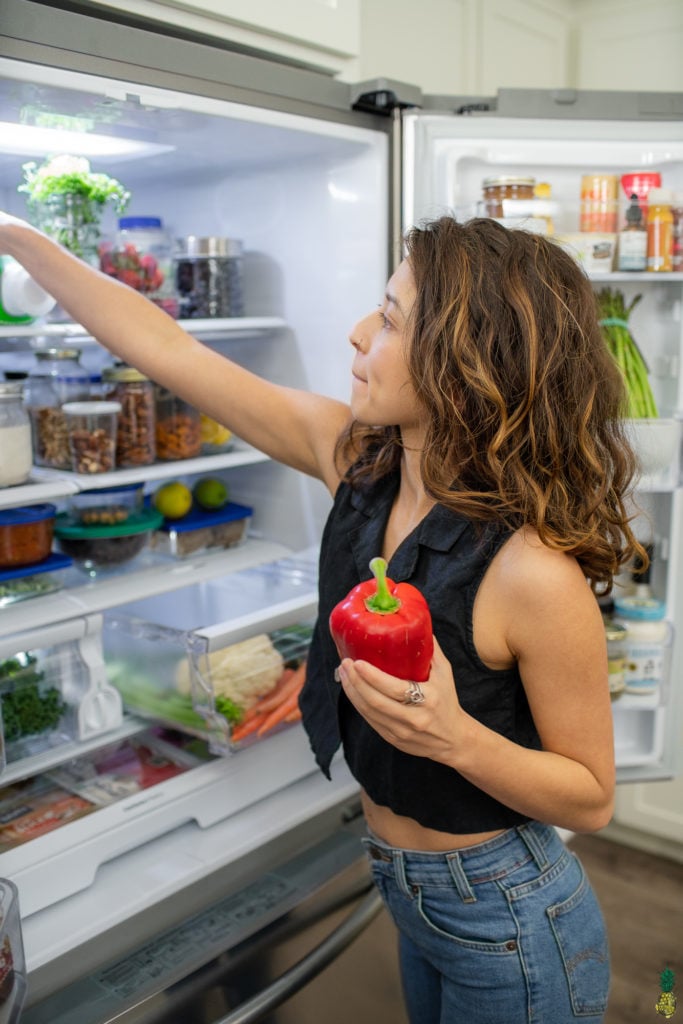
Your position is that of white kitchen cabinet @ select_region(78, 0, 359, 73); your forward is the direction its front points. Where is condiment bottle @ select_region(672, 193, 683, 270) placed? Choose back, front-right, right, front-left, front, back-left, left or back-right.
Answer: front-left

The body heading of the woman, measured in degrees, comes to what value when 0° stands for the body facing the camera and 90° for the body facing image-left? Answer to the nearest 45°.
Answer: approximately 45°

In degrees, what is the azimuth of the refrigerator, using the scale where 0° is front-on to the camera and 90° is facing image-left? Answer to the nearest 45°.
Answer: approximately 315°

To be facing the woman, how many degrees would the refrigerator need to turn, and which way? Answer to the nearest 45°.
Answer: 0° — it already faces them

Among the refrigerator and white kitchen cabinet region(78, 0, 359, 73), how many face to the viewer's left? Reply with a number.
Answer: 0

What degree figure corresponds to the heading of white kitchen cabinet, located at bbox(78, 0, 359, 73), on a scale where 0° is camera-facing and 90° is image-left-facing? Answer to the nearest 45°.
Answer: approximately 315°

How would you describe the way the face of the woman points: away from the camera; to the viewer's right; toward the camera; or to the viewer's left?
to the viewer's left
